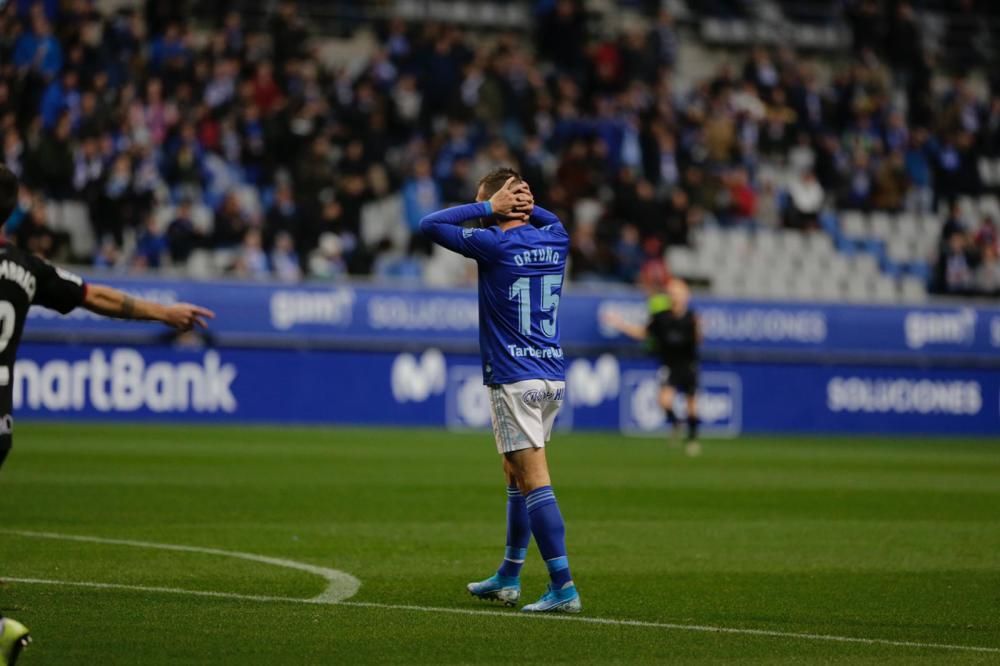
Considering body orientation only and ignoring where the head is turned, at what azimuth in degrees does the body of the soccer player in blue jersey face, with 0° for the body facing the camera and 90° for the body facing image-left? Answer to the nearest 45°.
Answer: approximately 135°

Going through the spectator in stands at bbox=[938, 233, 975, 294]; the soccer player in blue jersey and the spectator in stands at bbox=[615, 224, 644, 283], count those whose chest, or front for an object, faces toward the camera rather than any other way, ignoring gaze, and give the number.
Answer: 2

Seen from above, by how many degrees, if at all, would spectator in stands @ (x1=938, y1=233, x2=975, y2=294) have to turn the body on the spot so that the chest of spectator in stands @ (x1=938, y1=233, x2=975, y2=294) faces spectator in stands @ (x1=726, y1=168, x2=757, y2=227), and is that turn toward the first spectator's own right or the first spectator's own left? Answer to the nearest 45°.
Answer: approximately 90° to the first spectator's own right

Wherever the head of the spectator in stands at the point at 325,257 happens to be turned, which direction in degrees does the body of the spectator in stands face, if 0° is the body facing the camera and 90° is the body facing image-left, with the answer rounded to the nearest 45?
approximately 0°

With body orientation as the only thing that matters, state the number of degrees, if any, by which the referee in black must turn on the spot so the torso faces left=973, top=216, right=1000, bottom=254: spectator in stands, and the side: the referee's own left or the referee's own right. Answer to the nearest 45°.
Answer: approximately 135° to the referee's own left

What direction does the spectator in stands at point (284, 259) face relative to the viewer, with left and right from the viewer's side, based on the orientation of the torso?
facing the viewer

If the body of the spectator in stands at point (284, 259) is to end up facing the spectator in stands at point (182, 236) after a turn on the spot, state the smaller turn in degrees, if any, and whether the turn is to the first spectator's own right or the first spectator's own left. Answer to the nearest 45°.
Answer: approximately 90° to the first spectator's own right

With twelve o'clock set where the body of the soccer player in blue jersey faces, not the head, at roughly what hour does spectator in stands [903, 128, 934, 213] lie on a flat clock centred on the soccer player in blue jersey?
The spectator in stands is roughly at 2 o'clock from the soccer player in blue jersey.

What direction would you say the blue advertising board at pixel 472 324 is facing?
toward the camera

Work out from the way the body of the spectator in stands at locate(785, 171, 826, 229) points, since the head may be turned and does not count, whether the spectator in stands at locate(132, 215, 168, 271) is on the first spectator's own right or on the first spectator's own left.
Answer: on the first spectator's own right

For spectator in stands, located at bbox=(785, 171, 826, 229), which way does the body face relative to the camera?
toward the camera

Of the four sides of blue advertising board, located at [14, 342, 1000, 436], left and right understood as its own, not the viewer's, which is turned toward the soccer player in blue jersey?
front

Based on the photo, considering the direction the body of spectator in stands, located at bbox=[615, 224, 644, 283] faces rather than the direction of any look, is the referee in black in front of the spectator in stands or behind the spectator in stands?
in front

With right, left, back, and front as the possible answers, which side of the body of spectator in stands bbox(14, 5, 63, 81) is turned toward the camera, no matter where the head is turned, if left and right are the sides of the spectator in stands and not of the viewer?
front
